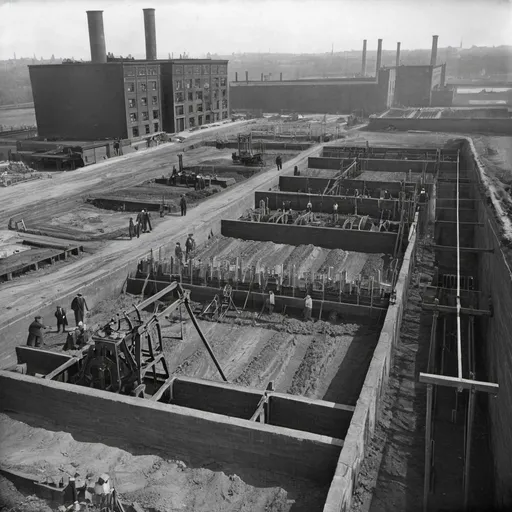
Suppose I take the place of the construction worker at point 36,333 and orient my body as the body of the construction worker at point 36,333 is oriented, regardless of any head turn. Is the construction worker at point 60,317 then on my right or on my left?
on my left

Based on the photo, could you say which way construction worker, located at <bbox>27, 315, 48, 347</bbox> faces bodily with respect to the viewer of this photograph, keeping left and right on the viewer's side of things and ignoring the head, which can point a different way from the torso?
facing to the right of the viewer

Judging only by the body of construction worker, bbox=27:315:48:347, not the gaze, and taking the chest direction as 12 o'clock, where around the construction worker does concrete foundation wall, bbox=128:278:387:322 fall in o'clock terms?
The concrete foundation wall is roughly at 12 o'clock from the construction worker.

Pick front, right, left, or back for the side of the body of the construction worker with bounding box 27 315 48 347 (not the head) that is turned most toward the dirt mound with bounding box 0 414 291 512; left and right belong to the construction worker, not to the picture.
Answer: right

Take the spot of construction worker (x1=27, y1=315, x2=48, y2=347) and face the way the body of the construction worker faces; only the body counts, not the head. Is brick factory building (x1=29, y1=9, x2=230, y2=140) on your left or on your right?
on your left

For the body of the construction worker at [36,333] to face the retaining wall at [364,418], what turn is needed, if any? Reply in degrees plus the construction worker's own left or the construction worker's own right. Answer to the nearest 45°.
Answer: approximately 45° to the construction worker's own right

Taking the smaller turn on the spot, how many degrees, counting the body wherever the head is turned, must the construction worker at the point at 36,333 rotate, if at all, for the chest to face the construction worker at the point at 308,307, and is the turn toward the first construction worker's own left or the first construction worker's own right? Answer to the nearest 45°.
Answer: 0° — they already face them

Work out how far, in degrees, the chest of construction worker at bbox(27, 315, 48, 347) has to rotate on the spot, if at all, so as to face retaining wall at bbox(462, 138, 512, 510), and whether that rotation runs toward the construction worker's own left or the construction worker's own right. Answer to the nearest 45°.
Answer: approximately 45° to the construction worker's own right
